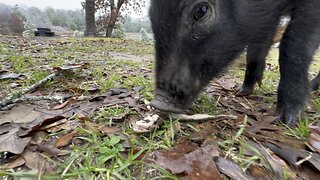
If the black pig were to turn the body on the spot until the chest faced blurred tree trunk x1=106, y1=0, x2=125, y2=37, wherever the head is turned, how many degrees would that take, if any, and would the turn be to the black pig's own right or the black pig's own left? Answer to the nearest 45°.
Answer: approximately 90° to the black pig's own right

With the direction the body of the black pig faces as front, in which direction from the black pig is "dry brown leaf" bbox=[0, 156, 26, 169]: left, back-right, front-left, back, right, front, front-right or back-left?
front

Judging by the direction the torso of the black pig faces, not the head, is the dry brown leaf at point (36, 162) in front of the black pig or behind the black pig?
in front

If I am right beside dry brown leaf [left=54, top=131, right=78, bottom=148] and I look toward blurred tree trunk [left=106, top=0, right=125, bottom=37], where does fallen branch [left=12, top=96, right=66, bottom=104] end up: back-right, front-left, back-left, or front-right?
front-left

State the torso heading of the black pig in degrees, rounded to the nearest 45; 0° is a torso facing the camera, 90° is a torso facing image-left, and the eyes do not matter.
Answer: approximately 45°

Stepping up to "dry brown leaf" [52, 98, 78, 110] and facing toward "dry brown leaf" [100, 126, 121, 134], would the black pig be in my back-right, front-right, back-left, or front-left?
front-left

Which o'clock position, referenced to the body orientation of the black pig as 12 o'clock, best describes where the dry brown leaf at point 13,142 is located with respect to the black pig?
The dry brown leaf is roughly at 12 o'clock from the black pig.

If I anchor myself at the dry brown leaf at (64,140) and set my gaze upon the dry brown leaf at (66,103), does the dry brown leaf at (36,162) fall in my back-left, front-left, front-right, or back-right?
back-left

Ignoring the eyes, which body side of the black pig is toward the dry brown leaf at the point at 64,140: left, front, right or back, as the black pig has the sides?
front

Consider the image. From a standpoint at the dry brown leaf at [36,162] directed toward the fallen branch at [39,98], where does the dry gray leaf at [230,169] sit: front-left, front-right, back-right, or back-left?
back-right

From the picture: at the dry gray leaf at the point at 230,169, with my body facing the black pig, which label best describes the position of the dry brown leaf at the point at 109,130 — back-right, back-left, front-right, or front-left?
front-left

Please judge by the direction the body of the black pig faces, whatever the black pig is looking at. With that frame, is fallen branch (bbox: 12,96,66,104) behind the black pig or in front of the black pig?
in front
